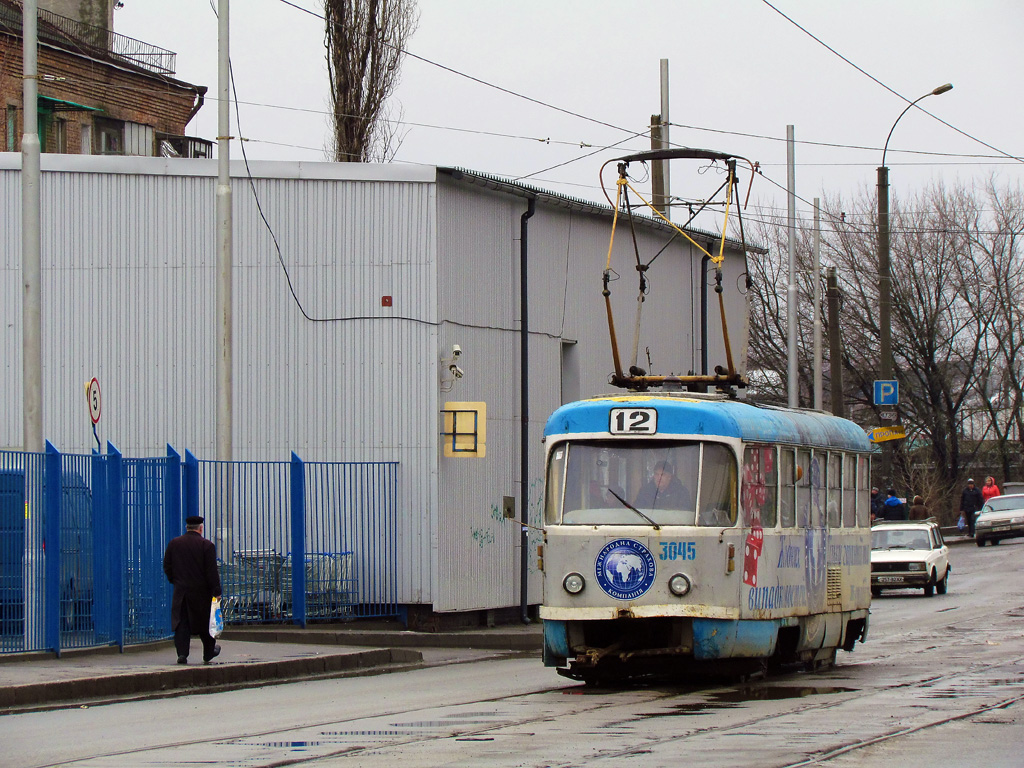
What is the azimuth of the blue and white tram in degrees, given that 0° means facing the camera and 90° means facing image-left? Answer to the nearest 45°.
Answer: approximately 45°

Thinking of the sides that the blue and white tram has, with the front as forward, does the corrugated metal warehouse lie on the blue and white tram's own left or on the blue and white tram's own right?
on the blue and white tram's own right

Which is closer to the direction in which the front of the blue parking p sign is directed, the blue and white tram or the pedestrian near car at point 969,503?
the blue and white tram

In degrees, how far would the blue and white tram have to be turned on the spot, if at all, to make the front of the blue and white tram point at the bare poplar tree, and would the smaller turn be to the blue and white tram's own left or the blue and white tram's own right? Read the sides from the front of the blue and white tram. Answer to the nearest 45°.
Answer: approximately 135° to the blue and white tram's own right

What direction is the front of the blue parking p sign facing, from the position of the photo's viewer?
facing the viewer

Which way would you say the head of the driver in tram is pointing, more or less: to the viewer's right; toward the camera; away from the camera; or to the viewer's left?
toward the camera

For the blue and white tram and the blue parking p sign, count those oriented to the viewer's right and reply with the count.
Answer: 0

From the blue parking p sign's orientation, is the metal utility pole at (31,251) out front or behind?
out front

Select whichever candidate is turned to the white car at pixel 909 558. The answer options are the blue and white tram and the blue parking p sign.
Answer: the blue parking p sign
